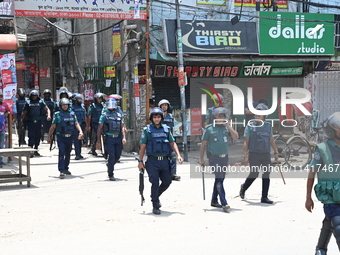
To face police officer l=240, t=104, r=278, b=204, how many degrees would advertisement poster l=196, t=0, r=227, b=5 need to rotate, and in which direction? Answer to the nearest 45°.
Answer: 0° — it already faces them

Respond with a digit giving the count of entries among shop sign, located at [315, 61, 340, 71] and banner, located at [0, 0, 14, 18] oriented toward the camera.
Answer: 2

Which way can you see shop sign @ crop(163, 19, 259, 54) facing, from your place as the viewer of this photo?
facing the viewer

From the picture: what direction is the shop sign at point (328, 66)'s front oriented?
toward the camera

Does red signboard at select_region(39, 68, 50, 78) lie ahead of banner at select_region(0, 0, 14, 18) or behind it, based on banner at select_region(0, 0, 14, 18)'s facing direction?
behind

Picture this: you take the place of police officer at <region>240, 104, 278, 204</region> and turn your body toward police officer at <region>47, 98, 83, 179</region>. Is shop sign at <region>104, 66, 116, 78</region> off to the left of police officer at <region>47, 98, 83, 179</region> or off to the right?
right

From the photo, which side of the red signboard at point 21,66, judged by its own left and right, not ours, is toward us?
front

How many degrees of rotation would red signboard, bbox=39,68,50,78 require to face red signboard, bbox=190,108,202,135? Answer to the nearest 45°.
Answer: approximately 45° to its left
